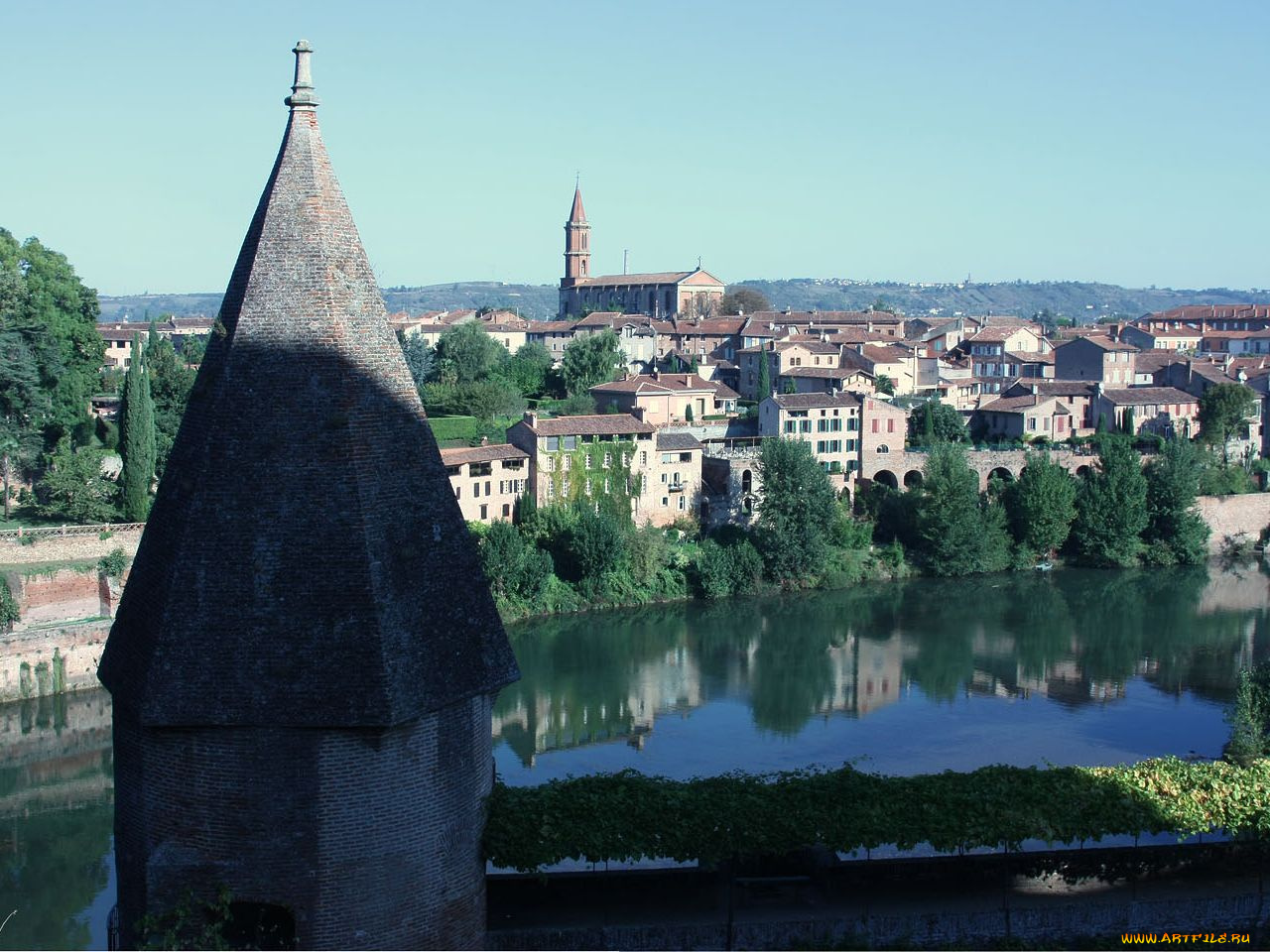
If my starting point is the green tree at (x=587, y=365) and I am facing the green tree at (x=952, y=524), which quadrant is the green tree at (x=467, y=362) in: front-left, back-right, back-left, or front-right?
back-right

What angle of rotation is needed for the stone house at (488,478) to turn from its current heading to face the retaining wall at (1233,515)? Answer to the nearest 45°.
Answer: approximately 90° to its left

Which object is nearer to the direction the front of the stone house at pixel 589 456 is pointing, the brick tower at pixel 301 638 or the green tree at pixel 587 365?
the brick tower

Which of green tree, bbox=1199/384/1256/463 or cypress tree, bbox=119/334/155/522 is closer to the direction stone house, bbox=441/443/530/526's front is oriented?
the cypress tree

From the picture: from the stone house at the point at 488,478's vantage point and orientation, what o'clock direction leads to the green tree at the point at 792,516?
The green tree is roughly at 9 o'clock from the stone house.

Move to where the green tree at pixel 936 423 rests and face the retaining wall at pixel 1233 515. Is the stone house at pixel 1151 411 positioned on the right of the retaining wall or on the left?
left

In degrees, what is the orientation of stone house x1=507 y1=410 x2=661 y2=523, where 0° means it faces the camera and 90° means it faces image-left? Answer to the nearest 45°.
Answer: approximately 0°

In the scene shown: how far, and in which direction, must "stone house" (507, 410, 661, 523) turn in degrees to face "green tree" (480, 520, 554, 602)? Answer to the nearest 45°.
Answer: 0° — it already faces it
